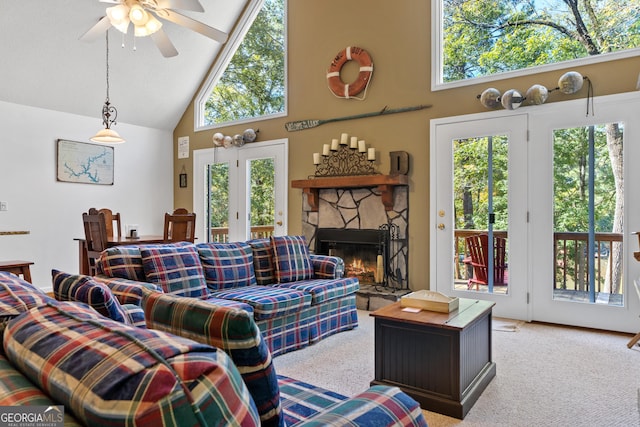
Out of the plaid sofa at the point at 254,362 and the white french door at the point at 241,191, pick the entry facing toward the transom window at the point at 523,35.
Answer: the plaid sofa

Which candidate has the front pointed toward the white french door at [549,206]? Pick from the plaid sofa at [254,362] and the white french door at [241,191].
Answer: the plaid sofa

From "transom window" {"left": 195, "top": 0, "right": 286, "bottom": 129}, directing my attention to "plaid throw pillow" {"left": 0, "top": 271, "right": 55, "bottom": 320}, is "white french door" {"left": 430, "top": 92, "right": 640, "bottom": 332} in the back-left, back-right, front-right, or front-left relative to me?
front-left

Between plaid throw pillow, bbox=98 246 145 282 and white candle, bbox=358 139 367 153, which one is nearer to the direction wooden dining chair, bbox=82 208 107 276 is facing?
the white candle

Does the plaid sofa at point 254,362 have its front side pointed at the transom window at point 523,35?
yes

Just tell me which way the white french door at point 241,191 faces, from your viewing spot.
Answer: facing the viewer and to the left of the viewer

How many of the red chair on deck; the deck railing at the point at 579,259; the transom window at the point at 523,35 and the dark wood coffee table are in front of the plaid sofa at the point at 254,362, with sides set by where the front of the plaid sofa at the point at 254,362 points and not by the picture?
4

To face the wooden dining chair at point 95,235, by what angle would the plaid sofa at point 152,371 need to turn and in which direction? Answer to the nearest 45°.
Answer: approximately 45° to its left

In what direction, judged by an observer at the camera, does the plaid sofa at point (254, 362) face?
facing away from the viewer and to the right of the viewer

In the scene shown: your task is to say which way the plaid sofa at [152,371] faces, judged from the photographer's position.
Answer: facing away from the viewer and to the right of the viewer

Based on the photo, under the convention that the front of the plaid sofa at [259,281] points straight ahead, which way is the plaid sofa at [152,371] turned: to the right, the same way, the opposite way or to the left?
to the left

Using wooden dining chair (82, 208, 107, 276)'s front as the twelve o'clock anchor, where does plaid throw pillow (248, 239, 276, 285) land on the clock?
The plaid throw pillow is roughly at 3 o'clock from the wooden dining chair.

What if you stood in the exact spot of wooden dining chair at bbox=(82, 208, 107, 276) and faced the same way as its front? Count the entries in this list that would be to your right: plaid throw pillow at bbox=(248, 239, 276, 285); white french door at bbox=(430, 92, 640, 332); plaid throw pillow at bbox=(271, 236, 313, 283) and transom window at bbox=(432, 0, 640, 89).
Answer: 4

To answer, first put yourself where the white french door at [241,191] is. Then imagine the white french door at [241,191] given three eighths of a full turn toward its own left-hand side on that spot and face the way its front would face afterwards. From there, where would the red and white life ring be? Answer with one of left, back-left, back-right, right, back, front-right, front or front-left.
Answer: front-right

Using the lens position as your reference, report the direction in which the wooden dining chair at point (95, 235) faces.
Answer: facing away from the viewer and to the right of the viewer

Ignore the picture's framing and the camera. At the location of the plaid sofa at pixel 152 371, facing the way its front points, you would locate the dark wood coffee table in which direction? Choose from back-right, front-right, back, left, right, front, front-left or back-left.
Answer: front
